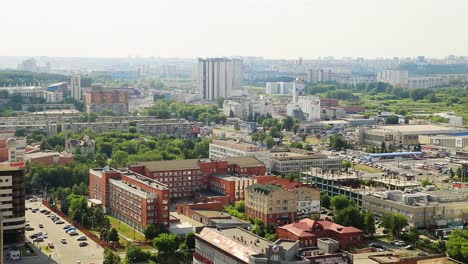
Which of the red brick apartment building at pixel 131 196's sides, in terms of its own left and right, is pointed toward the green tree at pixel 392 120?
back

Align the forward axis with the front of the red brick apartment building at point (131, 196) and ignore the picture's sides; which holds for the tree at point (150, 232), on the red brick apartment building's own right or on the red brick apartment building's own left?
on the red brick apartment building's own left

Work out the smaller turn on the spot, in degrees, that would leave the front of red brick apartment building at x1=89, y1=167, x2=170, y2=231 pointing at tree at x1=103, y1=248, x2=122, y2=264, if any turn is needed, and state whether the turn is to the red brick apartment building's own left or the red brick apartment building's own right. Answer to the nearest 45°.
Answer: approximately 45° to the red brick apartment building's own left

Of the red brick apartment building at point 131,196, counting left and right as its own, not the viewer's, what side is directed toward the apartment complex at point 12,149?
right

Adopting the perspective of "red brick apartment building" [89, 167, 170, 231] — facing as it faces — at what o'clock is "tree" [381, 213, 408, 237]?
The tree is roughly at 8 o'clock from the red brick apartment building.

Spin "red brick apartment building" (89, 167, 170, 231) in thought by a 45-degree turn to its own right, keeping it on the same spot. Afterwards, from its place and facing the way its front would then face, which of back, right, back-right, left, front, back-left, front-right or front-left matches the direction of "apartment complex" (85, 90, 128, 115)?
right

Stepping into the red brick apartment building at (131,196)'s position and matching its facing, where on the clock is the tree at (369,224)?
The tree is roughly at 8 o'clock from the red brick apartment building.

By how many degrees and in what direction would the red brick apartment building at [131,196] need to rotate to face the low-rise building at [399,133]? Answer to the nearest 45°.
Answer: approximately 180°

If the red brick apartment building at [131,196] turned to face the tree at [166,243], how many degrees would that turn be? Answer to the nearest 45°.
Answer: approximately 45° to its left

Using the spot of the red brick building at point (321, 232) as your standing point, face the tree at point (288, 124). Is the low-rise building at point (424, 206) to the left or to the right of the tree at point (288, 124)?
right

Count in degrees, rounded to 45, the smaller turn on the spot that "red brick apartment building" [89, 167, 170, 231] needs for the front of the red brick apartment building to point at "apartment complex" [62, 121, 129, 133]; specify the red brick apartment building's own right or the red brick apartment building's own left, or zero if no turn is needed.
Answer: approximately 135° to the red brick apartment building's own right

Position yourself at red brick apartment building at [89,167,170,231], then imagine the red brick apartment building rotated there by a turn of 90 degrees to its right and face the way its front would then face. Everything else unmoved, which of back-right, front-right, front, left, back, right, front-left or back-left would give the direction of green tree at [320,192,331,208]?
back-right

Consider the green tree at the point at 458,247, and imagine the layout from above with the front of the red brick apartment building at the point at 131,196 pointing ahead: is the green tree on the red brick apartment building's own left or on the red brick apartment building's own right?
on the red brick apartment building's own left

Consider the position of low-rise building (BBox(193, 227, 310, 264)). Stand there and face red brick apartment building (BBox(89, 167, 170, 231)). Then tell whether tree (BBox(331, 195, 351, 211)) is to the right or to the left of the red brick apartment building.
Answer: right

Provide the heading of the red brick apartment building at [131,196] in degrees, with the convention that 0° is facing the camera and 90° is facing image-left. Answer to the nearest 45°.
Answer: approximately 45°
